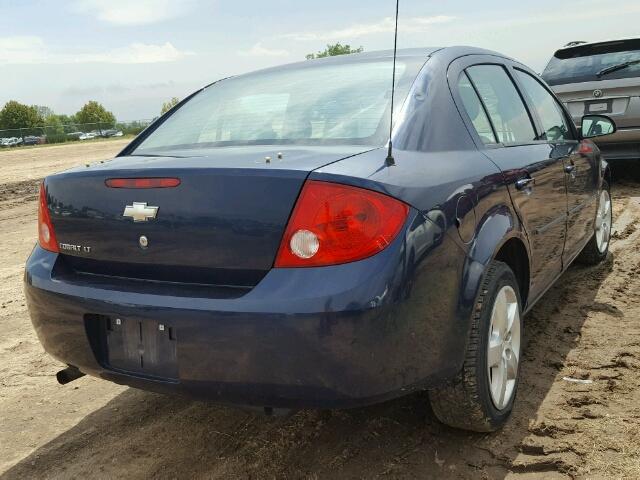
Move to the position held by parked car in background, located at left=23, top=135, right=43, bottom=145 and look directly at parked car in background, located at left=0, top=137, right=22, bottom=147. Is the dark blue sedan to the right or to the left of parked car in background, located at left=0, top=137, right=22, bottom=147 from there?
left

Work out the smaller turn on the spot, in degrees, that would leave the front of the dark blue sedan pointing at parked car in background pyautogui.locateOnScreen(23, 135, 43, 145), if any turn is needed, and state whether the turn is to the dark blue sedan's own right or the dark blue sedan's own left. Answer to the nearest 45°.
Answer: approximately 90° to the dark blue sedan's own left

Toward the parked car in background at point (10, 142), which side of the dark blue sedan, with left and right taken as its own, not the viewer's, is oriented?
left

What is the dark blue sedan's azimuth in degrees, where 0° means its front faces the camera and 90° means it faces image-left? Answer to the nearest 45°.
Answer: approximately 225°
